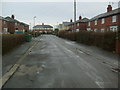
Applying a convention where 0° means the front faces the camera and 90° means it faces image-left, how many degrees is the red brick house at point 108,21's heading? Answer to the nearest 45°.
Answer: approximately 45°
